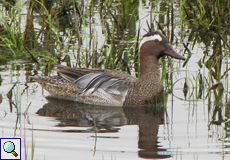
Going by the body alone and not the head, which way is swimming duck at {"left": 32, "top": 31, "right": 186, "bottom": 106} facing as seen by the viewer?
to the viewer's right
